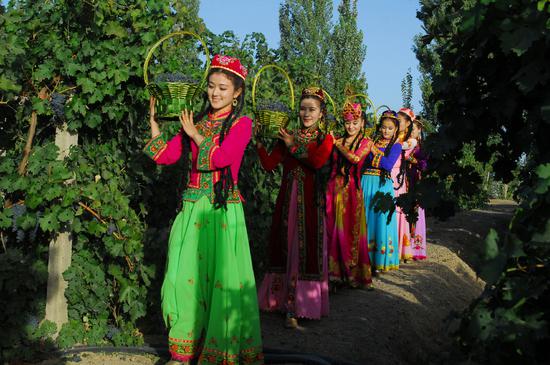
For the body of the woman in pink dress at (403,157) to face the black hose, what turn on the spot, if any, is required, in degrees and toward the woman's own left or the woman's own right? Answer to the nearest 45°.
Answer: approximately 45° to the woman's own left

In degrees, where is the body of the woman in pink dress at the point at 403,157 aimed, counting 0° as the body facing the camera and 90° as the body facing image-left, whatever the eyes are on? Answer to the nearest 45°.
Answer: approximately 45°

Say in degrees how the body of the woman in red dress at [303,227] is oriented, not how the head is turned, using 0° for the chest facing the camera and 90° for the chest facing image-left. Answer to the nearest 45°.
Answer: approximately 45°

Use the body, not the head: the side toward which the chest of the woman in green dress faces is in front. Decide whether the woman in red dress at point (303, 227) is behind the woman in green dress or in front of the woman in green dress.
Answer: behind

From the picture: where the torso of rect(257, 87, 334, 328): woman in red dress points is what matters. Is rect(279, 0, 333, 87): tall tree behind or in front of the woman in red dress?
behind

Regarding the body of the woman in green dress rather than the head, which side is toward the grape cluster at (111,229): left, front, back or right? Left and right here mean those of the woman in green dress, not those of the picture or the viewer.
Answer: right

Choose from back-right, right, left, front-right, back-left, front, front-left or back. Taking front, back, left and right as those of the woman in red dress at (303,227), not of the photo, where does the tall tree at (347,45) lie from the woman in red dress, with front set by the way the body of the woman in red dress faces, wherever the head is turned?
back-right

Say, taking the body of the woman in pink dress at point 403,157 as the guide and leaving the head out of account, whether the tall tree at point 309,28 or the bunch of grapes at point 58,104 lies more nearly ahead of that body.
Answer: the bunch of grapes

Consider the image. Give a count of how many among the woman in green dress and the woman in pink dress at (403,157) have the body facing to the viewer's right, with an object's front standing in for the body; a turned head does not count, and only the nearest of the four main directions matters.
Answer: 0
